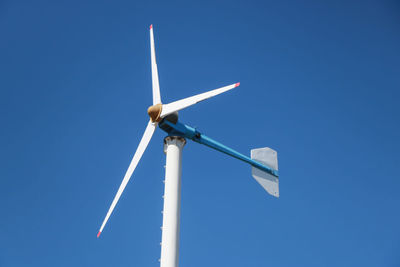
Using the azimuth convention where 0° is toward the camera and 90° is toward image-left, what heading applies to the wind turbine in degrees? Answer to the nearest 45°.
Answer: approximately 45°
